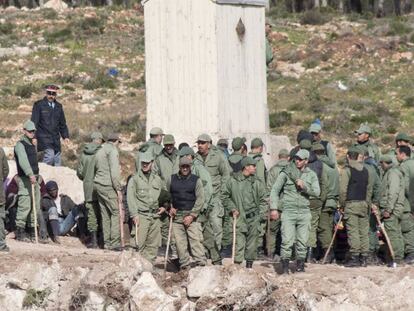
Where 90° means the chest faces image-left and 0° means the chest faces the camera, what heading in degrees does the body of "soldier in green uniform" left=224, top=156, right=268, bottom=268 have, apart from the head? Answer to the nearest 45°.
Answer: approximately 0°

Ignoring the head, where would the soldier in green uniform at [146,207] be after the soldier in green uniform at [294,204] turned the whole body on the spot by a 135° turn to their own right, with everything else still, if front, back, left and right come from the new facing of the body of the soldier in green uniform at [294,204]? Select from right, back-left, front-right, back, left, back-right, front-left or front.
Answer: front-left

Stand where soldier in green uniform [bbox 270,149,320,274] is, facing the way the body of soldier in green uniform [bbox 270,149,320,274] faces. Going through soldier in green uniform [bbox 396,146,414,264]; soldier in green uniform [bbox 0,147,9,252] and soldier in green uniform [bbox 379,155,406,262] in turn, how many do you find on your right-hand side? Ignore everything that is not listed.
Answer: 1

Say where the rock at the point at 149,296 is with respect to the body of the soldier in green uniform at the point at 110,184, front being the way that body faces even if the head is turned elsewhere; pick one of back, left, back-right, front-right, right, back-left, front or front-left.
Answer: back-right

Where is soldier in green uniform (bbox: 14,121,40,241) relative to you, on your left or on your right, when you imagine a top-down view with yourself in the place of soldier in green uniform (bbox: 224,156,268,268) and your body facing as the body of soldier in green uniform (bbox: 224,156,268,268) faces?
on your right
